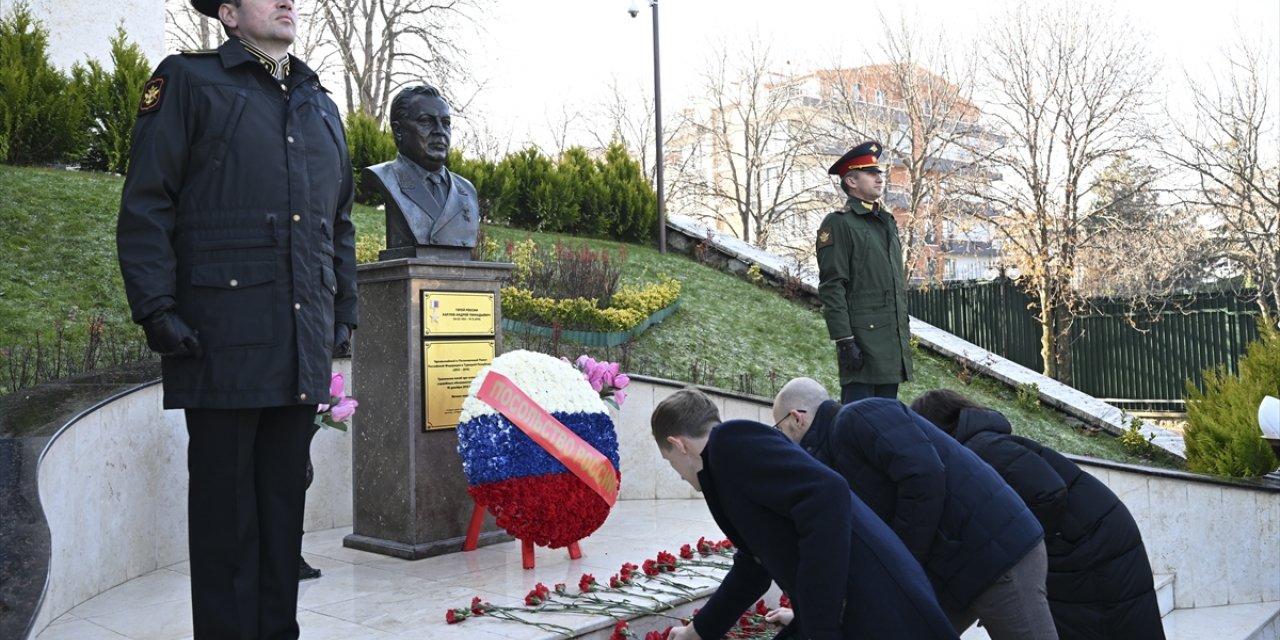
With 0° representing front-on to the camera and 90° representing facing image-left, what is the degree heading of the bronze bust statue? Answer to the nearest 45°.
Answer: approximately 315°

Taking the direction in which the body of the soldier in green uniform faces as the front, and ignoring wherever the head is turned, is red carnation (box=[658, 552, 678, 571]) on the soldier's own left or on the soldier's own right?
on the soldier's own right

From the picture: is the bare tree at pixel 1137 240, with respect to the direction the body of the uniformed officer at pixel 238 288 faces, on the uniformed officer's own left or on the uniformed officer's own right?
on the uniformed officer's own left

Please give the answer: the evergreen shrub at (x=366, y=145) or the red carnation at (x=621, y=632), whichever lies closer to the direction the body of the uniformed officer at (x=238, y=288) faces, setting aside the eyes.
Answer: the red carnation

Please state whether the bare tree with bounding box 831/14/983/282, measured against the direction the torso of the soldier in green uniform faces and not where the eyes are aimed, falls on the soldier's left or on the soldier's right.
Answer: on the soldier's left
